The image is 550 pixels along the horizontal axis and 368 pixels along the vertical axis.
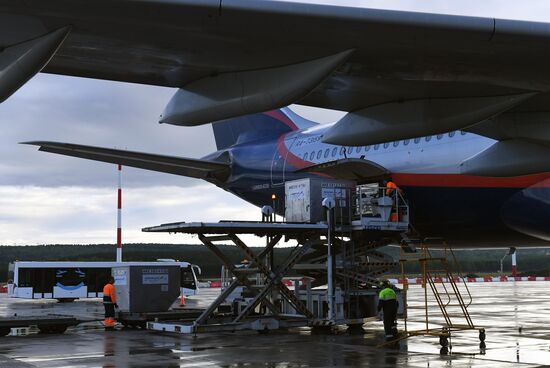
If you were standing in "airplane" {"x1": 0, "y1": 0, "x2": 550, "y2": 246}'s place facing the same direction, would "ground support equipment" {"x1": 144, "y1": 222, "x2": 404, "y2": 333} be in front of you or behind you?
behind

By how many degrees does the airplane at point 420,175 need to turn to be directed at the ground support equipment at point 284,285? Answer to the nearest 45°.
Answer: approximately 135° to its right

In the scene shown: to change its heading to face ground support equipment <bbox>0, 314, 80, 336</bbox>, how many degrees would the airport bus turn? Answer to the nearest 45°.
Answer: approximately 90° to its right

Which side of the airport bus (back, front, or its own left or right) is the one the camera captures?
right

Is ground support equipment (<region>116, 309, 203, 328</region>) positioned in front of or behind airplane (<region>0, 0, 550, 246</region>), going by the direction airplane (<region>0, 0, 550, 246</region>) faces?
behind

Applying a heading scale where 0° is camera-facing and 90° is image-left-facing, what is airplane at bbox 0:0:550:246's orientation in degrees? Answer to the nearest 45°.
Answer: approximately 315°

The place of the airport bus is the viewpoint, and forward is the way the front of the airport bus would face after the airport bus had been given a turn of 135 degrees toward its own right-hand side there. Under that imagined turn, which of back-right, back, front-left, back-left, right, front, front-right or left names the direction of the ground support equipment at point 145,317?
front-left
